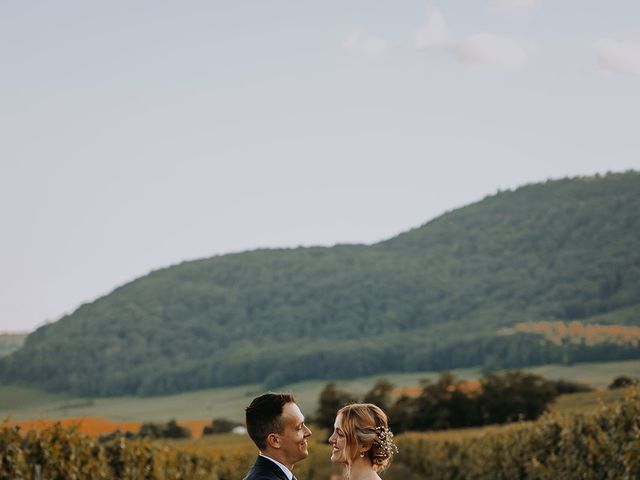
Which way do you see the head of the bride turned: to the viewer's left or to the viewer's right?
to the viewer's left

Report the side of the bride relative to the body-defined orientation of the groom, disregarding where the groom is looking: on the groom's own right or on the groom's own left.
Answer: on the groom's own left

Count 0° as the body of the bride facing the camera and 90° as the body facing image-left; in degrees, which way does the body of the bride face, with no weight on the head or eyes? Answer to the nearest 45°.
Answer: approximately 90°

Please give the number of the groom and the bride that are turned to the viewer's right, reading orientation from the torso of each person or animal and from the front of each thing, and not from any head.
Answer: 1

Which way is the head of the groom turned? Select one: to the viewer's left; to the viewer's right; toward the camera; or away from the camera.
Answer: to the viewer's right

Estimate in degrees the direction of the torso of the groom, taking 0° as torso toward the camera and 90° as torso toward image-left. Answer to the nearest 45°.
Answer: approximately 270°

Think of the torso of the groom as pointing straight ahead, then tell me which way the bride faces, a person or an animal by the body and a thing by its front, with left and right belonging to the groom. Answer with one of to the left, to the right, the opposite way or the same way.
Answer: the opposite way
